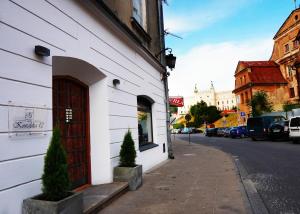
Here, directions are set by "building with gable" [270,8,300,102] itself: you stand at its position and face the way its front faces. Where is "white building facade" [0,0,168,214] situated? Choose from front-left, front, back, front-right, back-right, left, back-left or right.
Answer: front-left

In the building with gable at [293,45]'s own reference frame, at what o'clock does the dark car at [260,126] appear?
The dark car is roughly at 11 o'clock from the building with gable.

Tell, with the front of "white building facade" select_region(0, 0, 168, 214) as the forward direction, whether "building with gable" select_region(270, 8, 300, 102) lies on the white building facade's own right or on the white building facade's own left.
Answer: on the white building facade's own left

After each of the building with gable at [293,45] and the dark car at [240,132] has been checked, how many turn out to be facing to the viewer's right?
0

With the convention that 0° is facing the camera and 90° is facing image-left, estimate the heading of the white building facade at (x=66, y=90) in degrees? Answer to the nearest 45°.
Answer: approximately 315°

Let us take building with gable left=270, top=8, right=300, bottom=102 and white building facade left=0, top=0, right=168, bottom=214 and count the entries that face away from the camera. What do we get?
0

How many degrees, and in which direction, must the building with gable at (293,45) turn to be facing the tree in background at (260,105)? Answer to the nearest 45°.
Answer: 0° — it already faces it

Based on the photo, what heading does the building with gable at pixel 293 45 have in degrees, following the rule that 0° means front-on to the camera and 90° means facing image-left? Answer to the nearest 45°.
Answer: approximately 45°

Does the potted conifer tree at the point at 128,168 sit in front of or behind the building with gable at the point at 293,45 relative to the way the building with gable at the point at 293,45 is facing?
in front

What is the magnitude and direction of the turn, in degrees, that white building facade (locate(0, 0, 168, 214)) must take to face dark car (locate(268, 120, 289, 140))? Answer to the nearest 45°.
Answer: approximately 90° to its left
